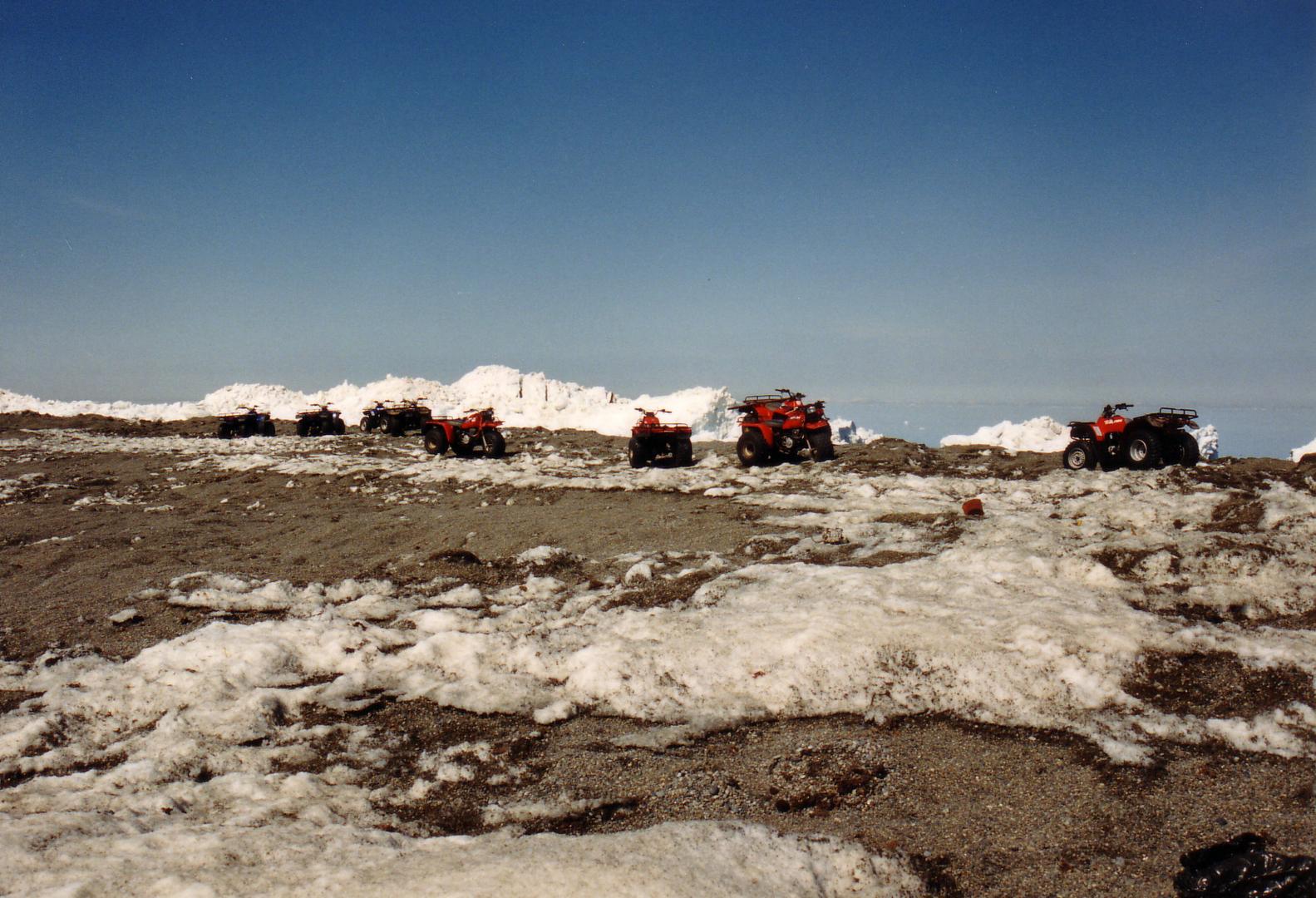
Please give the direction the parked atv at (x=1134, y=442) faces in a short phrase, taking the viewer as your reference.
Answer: facing away from the viewer and to the left of the viewer

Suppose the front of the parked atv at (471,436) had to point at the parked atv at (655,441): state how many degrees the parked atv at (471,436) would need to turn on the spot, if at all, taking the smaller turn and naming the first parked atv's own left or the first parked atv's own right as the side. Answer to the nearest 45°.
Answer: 0° — it already faces it

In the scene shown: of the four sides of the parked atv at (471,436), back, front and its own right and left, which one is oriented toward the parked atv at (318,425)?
back

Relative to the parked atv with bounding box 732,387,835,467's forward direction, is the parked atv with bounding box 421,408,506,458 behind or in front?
behind

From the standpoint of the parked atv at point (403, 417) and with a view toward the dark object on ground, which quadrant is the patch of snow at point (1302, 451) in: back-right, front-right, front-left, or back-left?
front-left

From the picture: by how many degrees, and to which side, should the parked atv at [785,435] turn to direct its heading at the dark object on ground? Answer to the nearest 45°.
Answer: approximately 45° to its right

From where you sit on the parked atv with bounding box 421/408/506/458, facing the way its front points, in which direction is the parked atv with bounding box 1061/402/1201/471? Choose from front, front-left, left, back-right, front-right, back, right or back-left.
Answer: front

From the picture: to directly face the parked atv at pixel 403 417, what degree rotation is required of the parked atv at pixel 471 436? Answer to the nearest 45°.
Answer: approximately 135° to its left

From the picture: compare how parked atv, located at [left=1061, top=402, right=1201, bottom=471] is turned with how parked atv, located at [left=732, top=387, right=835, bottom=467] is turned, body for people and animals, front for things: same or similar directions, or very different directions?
very different directions

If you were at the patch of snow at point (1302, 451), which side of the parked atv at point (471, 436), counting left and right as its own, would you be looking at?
front

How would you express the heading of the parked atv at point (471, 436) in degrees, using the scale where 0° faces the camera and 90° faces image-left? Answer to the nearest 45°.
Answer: approximately 315°

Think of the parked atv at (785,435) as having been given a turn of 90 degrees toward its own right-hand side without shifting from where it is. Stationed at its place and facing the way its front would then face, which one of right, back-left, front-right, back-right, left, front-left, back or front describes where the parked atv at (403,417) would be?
right

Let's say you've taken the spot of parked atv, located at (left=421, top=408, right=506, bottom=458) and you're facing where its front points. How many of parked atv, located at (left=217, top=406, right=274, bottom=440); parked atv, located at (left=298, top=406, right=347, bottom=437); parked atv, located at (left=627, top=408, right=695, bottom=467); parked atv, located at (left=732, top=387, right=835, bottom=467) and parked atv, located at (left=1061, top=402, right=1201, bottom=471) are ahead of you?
3

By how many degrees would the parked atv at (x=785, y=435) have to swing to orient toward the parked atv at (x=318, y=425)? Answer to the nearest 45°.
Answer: approximately 180°
